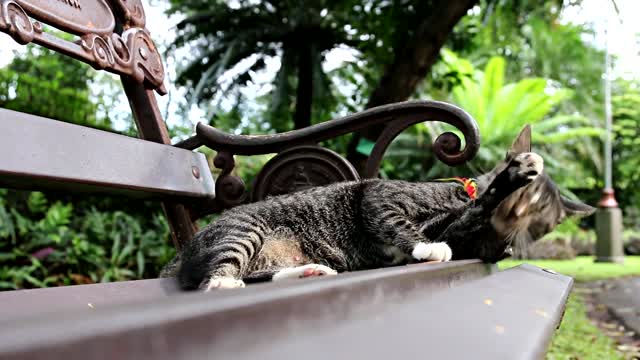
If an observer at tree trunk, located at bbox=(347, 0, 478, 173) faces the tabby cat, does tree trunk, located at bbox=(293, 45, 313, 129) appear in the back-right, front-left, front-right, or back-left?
back-right

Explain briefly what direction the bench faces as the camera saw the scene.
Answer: facing the viewer and to the right of the viewer

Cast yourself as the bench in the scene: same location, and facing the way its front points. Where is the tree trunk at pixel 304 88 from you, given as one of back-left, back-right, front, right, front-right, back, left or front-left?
back-left

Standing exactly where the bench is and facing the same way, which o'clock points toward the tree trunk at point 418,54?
The tree trunk is roughly at 8 o'clock from the bench.

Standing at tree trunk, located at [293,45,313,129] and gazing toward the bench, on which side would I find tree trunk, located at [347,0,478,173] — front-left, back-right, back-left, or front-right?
front-left
